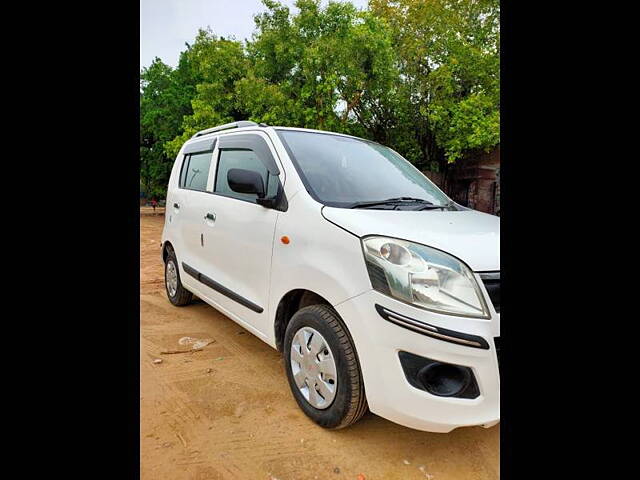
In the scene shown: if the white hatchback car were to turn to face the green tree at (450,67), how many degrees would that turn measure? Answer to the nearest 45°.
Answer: approximately 135° to its left

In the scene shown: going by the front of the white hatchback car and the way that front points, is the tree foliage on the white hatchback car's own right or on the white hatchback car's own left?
on the white hatchback car's own left

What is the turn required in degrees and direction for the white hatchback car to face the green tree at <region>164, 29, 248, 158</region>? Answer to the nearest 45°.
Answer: approximately 135° to its left

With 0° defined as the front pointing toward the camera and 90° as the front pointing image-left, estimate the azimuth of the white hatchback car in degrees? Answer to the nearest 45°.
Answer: approximately 315°

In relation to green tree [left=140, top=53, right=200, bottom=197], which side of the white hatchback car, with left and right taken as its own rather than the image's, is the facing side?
back
